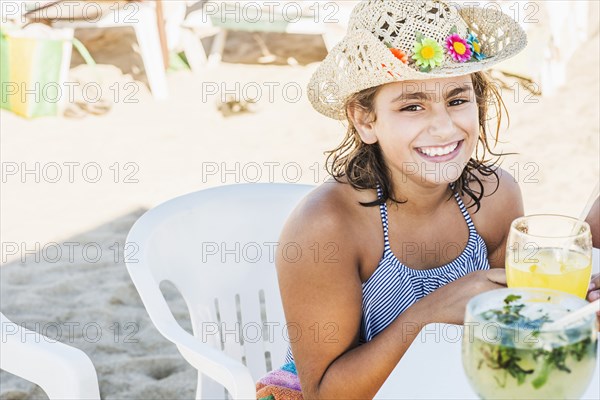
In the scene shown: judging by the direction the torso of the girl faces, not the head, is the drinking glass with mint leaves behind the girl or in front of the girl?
in front

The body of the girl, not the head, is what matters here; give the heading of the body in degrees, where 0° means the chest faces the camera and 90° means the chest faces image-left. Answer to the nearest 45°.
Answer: approximately 315°

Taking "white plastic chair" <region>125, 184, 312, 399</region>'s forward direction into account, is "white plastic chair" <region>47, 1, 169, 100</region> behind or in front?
behind

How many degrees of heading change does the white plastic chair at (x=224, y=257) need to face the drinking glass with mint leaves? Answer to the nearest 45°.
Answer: approximately 45° to its right

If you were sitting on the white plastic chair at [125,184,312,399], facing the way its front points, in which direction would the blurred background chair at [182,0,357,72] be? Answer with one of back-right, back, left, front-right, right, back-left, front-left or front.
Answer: back-left

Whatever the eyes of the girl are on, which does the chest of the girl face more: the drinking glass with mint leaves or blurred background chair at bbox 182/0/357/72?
the drinking glass with mint leaves

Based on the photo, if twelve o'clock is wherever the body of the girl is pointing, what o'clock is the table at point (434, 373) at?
The table is roughly at 1 o'clock from the girl.
